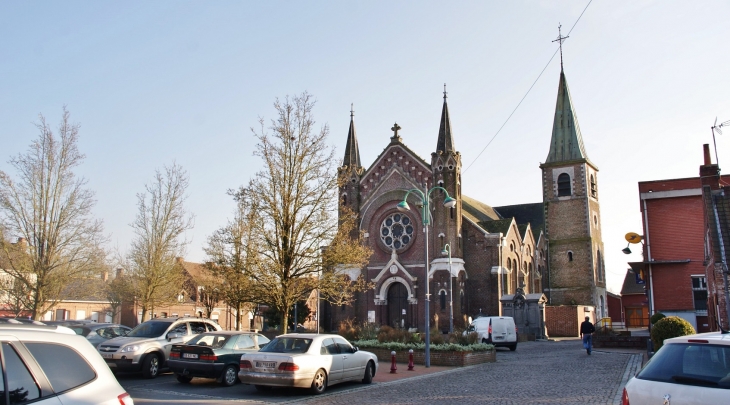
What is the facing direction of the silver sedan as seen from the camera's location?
facing away from the viewer and to the right of the viewer

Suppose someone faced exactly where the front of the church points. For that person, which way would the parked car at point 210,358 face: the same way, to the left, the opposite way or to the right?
the opposite way

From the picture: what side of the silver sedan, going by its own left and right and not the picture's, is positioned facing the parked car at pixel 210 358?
left

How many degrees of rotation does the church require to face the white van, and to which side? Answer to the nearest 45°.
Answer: approximately 45° to its left

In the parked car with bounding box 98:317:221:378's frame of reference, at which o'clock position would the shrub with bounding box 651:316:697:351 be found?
The shrub is roughly at 8 o'clock from the parked car.

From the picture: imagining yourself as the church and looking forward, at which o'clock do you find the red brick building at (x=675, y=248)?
The red brick building is roughly at 9 o'clock from the church.

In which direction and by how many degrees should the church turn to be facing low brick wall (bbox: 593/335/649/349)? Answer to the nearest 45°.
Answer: approximately 90° to its left

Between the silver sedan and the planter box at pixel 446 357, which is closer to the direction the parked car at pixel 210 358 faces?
the planter box

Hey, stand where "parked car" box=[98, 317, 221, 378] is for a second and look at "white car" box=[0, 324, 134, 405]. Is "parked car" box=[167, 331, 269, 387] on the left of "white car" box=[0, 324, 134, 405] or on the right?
left

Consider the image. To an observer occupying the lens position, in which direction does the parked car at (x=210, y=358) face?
facing away from the viewer and to the right of the viewer

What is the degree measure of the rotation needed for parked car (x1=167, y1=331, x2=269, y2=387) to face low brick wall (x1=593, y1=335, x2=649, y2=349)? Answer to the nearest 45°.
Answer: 0° — it already faces it

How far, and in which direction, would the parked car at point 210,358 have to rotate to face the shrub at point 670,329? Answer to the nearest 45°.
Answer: approximately 45° to its right
